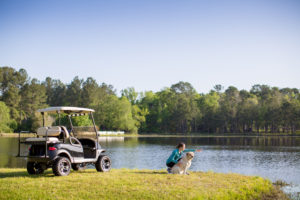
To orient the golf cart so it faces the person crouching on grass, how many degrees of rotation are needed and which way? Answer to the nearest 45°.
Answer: approximately 45° to its right

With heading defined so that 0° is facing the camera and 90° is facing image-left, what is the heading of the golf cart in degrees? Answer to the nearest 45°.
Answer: approximately 225°
